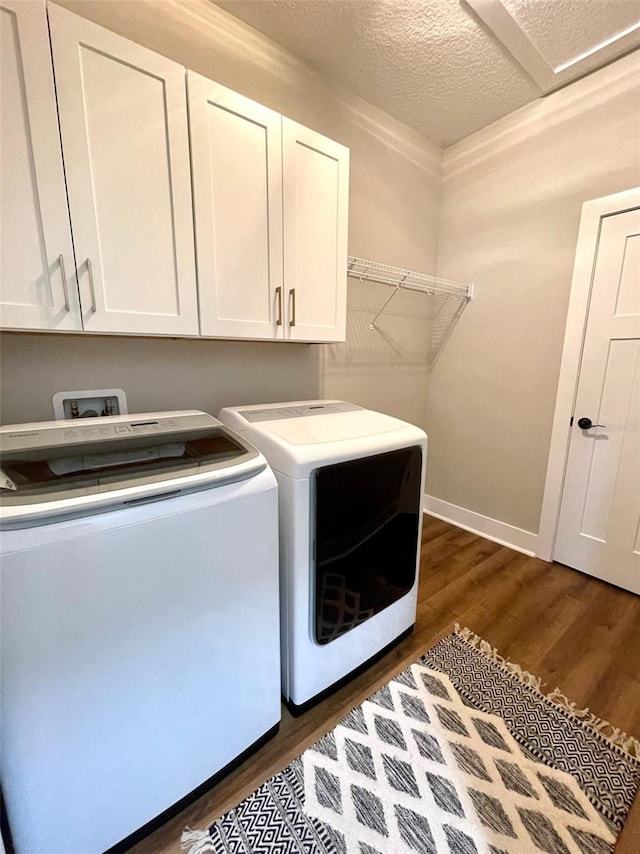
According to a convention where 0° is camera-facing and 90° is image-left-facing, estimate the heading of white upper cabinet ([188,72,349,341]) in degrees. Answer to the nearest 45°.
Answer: approximately 315°

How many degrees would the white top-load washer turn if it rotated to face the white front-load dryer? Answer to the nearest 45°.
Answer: approximately 45° to its left

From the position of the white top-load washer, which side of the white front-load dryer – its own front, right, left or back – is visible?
right

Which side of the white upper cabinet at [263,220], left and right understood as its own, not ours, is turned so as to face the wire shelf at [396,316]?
left

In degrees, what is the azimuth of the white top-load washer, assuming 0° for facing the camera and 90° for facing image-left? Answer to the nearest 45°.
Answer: approximately 315°

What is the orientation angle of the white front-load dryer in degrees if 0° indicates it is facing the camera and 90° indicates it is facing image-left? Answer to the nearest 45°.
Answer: approximately 315°

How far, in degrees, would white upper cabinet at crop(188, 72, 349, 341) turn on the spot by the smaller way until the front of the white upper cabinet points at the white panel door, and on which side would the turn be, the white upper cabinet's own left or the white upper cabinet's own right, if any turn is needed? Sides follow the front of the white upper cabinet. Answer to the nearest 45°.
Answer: approximately 45° to the white upper cabinet's own left

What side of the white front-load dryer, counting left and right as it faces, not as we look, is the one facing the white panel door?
left

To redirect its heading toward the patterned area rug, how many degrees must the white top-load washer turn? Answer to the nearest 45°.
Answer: approximately 45° to its left
